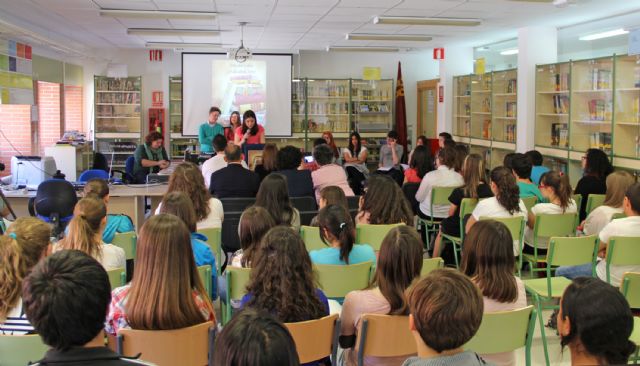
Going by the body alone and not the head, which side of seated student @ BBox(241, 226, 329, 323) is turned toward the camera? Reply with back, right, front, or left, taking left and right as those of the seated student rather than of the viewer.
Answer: back

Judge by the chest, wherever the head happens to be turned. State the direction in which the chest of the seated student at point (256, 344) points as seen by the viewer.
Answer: away from the camera

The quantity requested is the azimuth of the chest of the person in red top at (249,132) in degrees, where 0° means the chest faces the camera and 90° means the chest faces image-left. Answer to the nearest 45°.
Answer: approximately 0°

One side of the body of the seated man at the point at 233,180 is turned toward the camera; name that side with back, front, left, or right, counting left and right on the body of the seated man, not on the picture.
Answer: back

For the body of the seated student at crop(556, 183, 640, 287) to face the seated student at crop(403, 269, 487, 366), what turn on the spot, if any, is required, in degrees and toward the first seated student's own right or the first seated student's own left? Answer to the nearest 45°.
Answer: approximately 135° to the first seated student's own left

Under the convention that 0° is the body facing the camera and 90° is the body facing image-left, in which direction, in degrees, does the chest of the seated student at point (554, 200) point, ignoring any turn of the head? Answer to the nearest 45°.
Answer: approximately 135°

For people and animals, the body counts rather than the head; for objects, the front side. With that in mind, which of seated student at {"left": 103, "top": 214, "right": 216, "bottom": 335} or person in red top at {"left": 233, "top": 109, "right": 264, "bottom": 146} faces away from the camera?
the seated student

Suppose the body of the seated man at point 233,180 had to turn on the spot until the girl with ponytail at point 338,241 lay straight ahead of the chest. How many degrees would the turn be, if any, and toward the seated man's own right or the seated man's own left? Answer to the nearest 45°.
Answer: approximately 180°

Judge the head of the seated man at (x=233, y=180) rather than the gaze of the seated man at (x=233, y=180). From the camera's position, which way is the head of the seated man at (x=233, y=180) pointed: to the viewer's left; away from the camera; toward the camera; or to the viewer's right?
away from the camera

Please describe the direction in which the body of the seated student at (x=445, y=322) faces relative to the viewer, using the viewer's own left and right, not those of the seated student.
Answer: facing away from the viewer

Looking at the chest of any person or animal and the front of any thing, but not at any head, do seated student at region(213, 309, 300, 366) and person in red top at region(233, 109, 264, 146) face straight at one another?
yes

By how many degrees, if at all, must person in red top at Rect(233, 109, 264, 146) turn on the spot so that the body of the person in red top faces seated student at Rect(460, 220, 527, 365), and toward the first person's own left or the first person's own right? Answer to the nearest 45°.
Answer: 0° — they already face them
